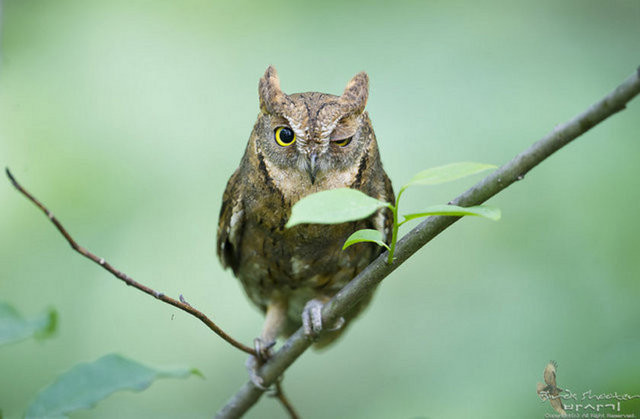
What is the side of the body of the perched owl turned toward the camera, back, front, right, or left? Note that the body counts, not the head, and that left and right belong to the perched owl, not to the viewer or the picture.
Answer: front

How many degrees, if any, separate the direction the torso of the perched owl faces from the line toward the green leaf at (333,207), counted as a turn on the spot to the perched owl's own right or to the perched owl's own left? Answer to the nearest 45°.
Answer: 0° — it already faces it

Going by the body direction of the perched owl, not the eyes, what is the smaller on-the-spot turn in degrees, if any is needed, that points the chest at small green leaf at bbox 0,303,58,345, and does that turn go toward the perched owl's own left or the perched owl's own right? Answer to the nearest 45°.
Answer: approximately 45° to the perched owl's own right

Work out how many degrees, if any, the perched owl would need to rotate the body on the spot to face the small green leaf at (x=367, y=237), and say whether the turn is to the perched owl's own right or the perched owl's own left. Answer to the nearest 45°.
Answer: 0° — it already faces it
